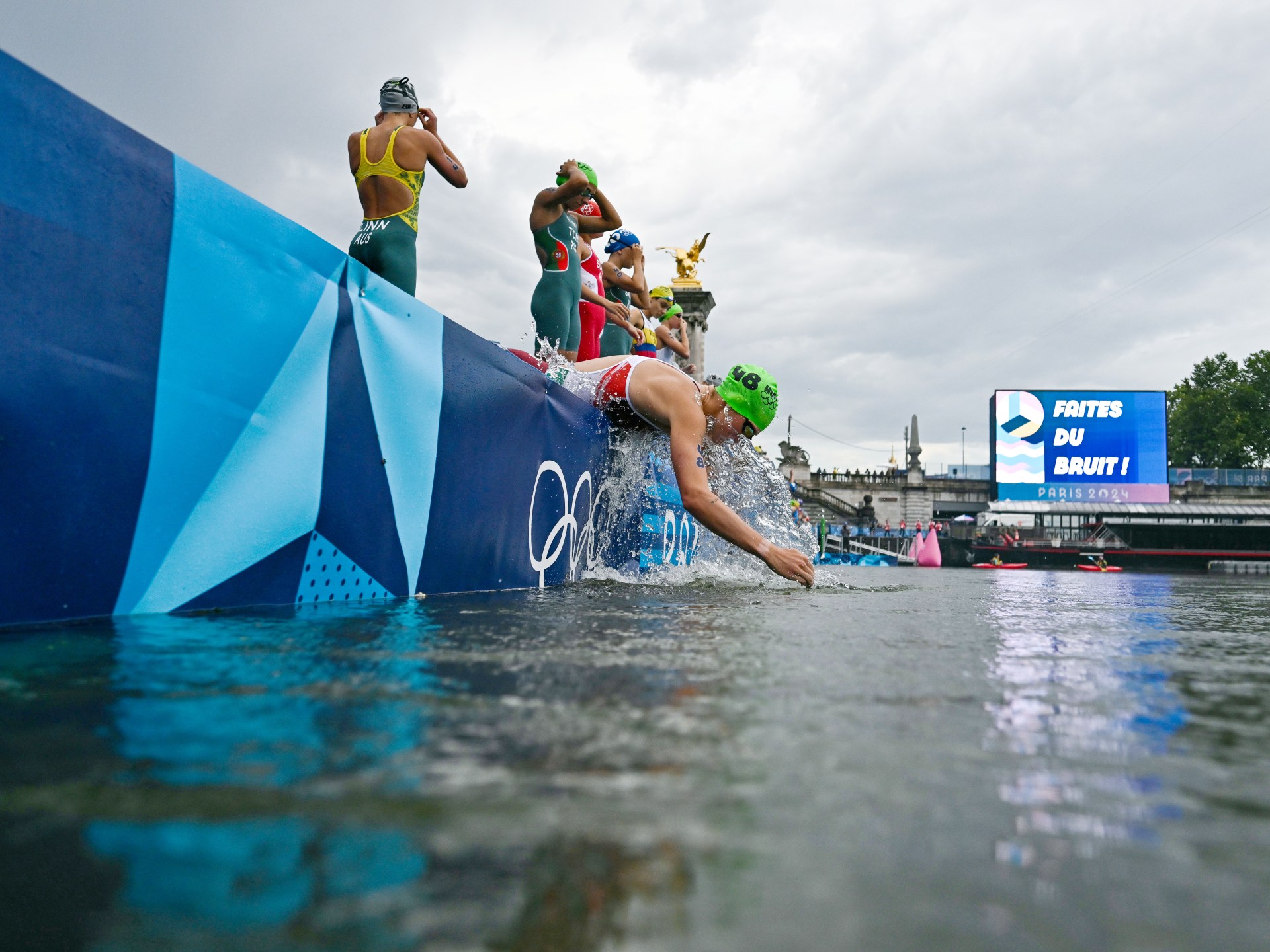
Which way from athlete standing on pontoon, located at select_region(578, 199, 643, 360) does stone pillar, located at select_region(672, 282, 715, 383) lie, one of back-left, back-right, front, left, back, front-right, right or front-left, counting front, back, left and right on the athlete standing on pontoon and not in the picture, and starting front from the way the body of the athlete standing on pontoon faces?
left

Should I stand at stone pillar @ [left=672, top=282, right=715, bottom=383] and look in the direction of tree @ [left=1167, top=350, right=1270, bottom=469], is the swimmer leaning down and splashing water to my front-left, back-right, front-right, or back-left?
back-right

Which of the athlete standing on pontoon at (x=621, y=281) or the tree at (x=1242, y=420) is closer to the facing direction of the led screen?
the athlete standing on pontoon

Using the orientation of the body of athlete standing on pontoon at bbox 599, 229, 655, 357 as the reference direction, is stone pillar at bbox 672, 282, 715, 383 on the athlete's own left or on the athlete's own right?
on the athlete's own left

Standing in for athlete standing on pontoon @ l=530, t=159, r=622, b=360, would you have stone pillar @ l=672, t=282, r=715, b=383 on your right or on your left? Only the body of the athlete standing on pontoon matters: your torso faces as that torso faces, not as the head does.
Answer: on your left

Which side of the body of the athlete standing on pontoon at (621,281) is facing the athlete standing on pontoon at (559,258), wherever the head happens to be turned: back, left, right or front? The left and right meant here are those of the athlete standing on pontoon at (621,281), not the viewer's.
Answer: right

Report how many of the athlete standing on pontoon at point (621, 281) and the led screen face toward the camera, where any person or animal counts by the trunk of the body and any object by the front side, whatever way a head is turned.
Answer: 1

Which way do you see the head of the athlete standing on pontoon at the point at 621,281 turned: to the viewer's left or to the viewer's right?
to the viewer's right

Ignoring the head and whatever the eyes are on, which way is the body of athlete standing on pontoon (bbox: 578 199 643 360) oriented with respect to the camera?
to the viewer's right

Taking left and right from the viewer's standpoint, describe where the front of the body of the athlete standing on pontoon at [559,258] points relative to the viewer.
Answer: facing to the right of the viewer

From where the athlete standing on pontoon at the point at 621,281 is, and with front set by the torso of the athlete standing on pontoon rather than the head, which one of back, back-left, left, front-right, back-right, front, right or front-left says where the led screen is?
front-left

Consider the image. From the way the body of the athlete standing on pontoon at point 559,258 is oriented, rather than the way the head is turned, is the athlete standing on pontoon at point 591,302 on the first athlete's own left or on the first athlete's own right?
on the first athlete's own left

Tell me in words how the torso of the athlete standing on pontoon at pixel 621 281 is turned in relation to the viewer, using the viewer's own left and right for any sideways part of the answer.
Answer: facing to the right of the viewer

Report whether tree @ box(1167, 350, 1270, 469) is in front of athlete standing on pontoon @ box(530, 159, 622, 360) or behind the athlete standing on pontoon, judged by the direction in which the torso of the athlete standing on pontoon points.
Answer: in front

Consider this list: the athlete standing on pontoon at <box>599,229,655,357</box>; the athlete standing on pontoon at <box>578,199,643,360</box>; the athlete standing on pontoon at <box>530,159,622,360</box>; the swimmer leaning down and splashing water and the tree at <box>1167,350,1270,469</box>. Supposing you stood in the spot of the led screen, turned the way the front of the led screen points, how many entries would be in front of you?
4
